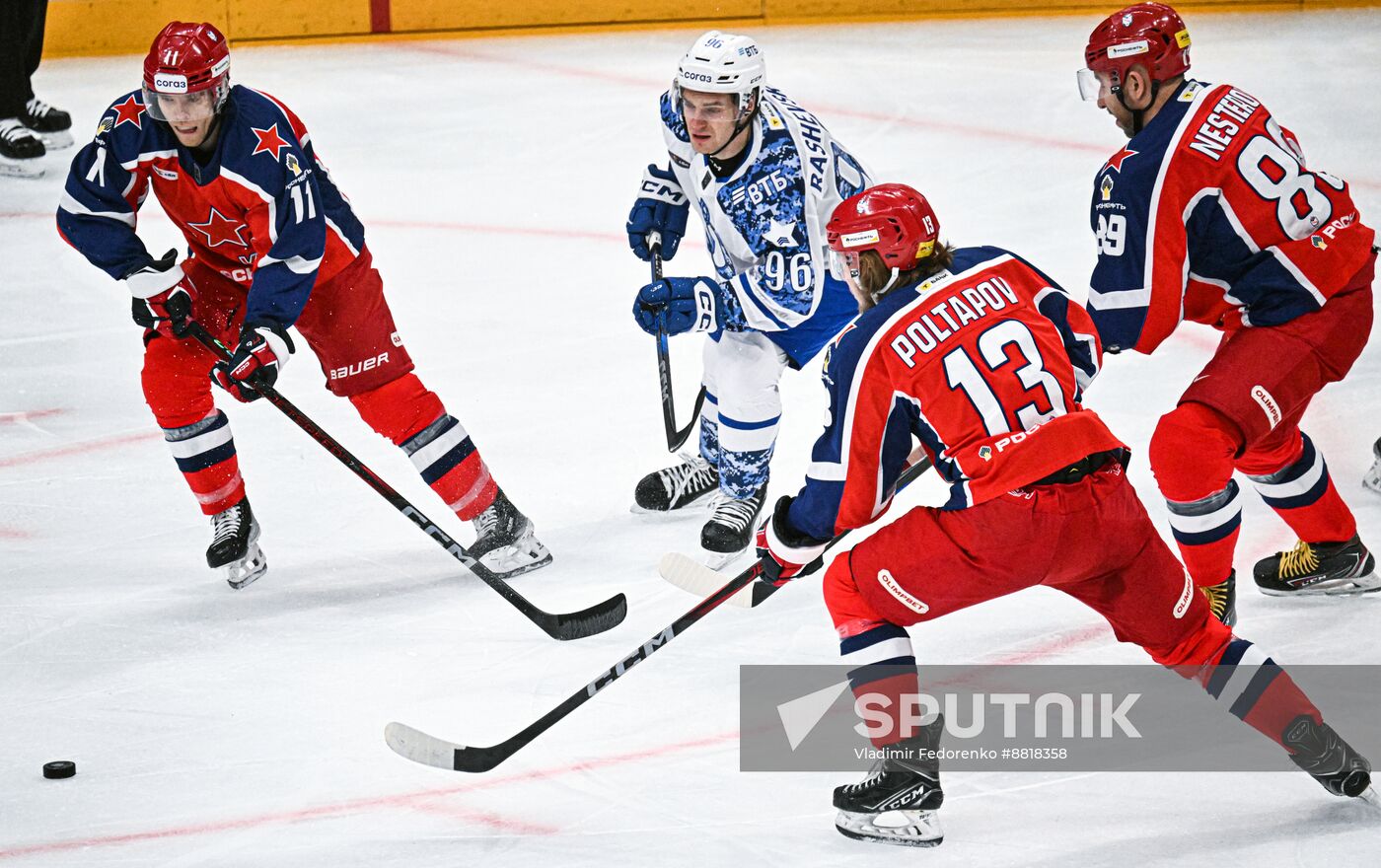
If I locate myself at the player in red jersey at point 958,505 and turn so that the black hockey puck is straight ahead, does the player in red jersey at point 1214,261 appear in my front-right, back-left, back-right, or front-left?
back-right

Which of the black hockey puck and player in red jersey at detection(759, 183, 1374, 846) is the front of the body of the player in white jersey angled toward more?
the black hockey puck

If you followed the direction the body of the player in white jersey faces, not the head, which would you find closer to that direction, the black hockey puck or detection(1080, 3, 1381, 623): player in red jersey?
the black hockey puck

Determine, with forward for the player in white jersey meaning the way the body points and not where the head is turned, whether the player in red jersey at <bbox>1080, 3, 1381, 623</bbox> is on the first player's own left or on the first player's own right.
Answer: on the first player's own left

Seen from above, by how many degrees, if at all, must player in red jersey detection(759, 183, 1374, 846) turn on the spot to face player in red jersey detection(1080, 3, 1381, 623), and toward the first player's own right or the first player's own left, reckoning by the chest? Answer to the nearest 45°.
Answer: approximately 90° to the first player's own right

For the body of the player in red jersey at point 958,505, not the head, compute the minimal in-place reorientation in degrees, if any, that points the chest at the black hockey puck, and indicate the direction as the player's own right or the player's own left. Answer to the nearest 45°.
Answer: approximately 45° to the player's own left

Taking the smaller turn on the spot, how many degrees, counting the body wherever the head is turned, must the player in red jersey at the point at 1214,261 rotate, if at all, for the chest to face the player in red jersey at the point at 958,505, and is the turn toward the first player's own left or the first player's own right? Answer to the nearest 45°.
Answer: approximately 90° to the first player's own left

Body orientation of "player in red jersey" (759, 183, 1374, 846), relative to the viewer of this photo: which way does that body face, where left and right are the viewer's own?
facing away from the viewer and to the left of the viewer
